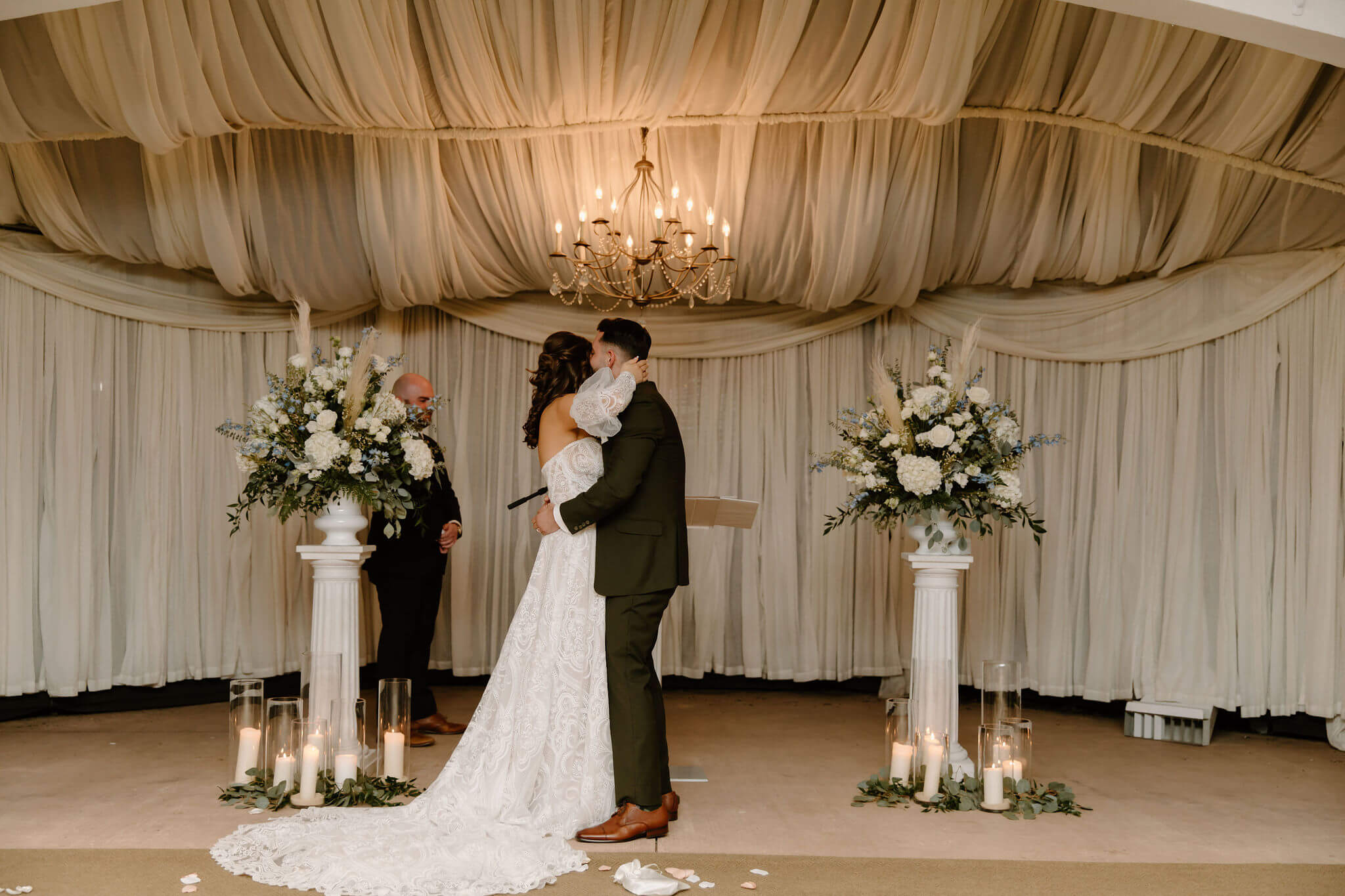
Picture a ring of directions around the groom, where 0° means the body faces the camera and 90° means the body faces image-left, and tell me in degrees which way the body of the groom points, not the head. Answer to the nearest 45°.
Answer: approximately 90°

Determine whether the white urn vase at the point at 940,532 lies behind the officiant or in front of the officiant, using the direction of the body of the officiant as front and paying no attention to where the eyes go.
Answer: in front

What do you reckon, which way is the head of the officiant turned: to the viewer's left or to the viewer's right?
to the viewer's right

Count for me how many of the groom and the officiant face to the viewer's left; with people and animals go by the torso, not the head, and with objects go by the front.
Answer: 1

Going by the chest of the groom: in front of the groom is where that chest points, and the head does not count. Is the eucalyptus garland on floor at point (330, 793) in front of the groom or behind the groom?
in front

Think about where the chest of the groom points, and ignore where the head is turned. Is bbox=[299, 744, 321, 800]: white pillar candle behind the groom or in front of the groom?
in front

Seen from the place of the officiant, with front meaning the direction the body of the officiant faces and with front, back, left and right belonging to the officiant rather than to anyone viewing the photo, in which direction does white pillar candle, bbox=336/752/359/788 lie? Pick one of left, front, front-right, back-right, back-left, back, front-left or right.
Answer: right

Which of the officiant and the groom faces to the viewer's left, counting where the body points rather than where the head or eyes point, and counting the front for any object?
the groom

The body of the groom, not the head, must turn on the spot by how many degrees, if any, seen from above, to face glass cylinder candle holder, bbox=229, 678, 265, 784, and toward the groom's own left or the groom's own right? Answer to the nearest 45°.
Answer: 0° — they already face it
